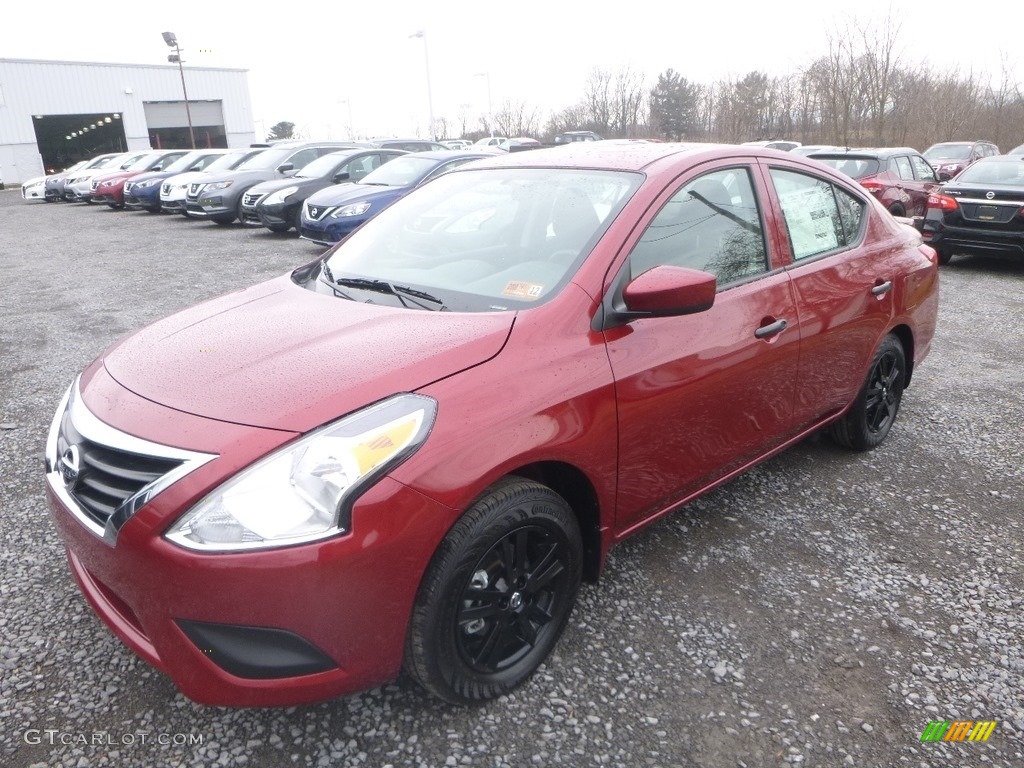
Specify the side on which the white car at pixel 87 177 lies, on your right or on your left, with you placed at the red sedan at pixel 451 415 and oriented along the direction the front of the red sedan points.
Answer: on your right

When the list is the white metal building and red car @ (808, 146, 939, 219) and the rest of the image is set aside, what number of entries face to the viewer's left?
0

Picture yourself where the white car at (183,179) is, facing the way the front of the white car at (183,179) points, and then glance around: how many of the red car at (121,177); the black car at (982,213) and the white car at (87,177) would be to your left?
1

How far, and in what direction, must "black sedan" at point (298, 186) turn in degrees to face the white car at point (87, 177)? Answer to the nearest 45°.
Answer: approximately 90° to its right

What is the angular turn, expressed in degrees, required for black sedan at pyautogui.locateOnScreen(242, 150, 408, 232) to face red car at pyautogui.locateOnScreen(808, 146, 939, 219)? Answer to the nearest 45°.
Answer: approximately 90° to its left

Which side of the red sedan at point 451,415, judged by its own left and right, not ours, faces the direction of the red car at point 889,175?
back

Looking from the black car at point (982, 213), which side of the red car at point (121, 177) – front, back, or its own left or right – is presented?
left

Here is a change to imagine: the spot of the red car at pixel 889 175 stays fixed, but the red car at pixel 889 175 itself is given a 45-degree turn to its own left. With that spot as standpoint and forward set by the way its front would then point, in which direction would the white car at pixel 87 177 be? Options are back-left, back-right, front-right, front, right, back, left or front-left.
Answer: left

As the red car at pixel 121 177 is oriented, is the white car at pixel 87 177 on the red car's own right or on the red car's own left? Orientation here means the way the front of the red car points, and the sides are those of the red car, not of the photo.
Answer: on the red car's own right

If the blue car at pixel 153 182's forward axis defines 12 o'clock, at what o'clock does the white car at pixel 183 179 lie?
The white car is roughly at 10 o'clock from the blue car.
